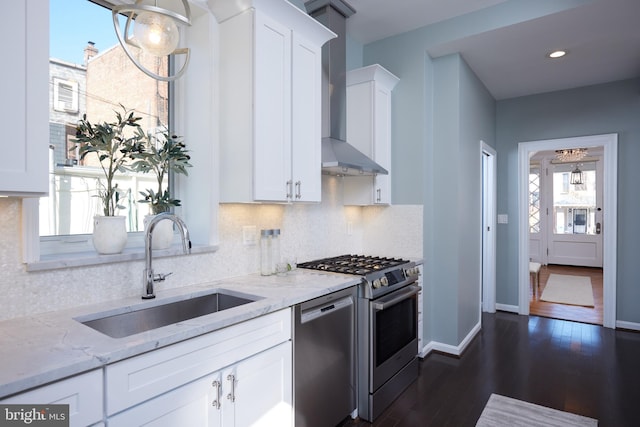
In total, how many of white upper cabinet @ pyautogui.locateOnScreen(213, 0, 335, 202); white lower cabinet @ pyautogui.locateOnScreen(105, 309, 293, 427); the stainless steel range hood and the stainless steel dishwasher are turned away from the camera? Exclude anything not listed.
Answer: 0

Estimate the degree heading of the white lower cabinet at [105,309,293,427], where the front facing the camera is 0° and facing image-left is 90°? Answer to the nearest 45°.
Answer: approximately 315°

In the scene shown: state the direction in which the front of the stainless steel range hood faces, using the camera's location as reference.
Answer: facing the viewer and to the right of the viewer

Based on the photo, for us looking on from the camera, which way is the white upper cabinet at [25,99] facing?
facing the viewer

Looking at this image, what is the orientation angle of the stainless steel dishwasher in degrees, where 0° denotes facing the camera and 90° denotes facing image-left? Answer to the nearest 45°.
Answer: approximately 315°

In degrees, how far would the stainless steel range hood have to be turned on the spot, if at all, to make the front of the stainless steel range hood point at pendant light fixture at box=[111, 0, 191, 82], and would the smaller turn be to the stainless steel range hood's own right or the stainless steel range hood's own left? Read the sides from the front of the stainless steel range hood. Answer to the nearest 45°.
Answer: approximately 45° to the stainless steel range hood's own right

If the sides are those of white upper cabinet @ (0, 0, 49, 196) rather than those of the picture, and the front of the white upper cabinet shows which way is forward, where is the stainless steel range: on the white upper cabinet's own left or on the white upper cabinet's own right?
on the white upper cabinet's own left

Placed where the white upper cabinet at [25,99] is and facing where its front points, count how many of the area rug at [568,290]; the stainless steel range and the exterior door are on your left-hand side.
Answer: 3

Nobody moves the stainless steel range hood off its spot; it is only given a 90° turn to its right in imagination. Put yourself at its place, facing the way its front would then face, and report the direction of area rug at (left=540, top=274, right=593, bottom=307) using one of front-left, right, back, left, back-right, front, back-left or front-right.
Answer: back

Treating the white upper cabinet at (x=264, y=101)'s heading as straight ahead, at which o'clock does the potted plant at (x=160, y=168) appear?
The potted plant is roughly at 4 o'clock from the white upper cabinet.

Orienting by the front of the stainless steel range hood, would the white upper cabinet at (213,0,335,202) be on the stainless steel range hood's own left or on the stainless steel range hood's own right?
on the stainless steel range hood's own right

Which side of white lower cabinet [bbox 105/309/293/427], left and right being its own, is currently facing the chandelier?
left

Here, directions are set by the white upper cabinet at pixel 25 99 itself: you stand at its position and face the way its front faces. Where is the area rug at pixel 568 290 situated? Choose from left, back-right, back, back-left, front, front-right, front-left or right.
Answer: left

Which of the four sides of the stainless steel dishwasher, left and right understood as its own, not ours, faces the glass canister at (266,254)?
back
